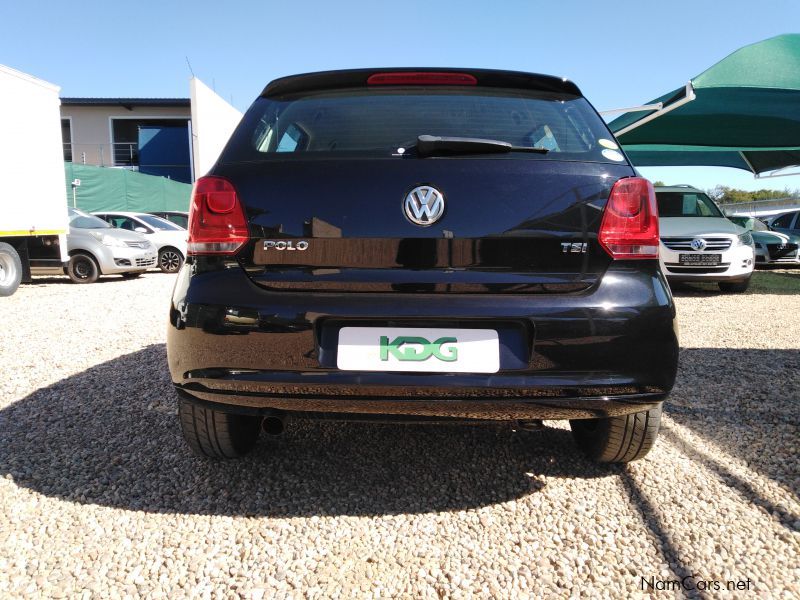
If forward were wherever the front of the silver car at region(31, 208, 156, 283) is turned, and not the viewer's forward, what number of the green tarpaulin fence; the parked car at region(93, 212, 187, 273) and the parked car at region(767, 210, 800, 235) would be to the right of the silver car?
0

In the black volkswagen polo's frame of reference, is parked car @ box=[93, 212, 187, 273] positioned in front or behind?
in front

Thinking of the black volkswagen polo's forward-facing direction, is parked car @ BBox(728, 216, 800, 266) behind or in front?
in front

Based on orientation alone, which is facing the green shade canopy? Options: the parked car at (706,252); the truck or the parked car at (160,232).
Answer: the parked car at (160,232)

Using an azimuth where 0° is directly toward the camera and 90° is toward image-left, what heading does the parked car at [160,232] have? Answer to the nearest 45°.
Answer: approximately 315°

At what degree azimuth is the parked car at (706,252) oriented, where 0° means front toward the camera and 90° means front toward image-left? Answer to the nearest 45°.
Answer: approximately 0°

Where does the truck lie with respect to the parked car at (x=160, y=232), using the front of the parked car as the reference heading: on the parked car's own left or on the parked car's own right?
on the parked car's own right

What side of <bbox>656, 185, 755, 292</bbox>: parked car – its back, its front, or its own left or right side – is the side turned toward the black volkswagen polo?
front

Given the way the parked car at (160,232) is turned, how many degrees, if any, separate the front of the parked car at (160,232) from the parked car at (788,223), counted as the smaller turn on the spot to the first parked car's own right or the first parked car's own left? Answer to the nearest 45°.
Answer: approximately 45° to the first parked car's own left

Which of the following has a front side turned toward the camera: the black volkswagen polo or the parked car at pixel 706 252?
the parked car

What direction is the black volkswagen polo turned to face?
away from the camera

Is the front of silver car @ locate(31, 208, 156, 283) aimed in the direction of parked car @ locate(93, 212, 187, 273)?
no

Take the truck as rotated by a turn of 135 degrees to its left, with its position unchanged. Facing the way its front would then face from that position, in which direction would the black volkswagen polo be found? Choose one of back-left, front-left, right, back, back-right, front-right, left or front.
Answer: right

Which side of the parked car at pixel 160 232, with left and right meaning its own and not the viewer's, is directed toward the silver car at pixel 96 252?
right
